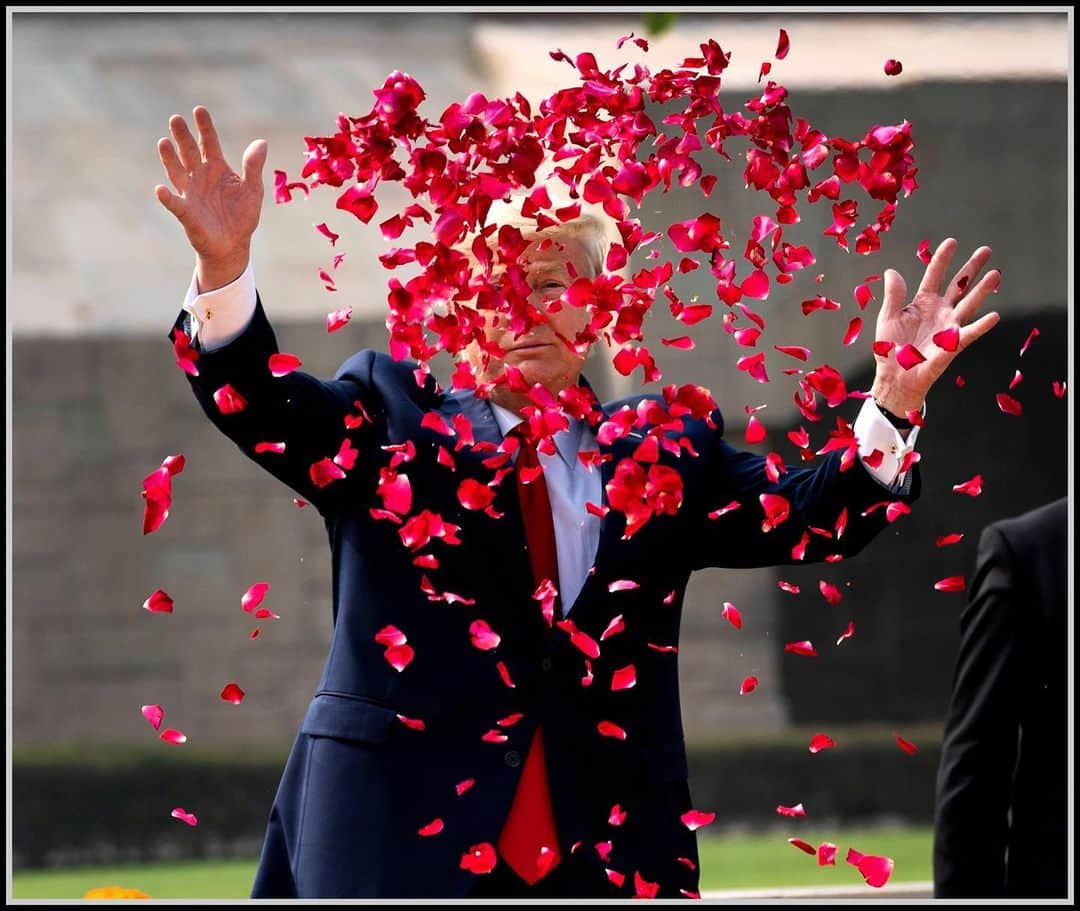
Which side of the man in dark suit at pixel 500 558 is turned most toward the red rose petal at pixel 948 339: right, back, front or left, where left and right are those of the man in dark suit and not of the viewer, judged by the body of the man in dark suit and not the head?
left

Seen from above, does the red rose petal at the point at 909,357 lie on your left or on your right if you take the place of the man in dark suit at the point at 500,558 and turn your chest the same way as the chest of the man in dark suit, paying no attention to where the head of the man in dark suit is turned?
on your left

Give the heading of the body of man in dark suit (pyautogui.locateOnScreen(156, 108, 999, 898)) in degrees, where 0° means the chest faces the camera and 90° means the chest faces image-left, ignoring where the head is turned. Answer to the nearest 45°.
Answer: approximately 0°

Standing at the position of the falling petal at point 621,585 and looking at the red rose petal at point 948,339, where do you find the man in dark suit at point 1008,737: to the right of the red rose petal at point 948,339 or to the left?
right
